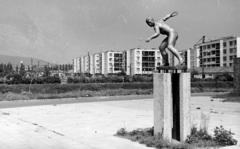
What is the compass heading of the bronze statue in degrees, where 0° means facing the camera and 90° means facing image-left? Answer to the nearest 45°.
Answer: approximately 90°
